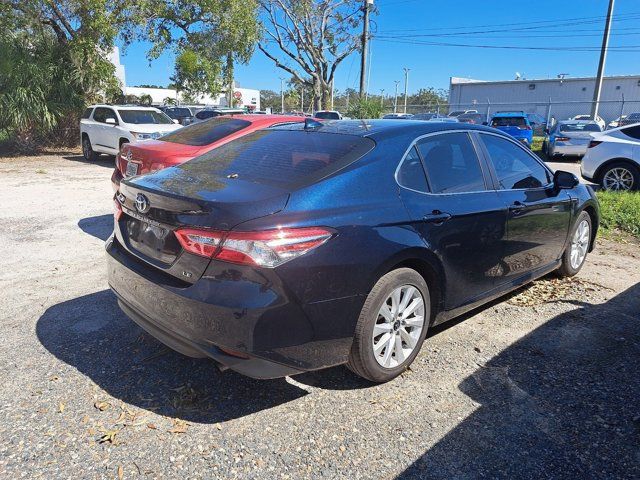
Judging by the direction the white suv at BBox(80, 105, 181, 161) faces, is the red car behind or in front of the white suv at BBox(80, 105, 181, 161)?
in front

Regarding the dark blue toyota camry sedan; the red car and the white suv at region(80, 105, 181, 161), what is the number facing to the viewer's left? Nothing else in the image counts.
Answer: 0

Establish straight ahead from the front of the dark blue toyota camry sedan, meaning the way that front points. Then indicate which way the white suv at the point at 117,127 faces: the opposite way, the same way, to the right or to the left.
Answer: to the right

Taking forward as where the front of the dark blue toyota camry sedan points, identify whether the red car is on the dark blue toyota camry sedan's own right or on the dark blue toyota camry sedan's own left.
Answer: on the dark blue toyota camry sedan's own left

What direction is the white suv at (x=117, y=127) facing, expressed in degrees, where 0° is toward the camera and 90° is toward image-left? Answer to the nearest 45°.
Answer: approximately 315°

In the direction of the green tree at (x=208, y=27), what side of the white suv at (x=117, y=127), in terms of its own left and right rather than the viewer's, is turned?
left

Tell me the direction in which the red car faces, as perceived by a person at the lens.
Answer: facing away from the viewer and to the right of the viewer

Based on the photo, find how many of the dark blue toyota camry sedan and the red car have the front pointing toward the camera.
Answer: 0

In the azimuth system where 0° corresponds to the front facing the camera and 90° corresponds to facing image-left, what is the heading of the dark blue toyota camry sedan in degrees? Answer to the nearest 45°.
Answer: approximately 225°

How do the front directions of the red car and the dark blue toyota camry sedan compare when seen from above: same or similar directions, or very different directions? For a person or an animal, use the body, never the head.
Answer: same or similar directions

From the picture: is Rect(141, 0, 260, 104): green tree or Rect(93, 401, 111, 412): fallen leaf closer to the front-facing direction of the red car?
the green tree

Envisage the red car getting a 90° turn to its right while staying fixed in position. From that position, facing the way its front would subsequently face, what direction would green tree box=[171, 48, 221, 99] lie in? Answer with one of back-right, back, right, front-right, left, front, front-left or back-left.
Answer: back-left

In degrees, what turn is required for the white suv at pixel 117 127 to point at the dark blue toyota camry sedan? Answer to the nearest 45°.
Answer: approximately 45° to its right

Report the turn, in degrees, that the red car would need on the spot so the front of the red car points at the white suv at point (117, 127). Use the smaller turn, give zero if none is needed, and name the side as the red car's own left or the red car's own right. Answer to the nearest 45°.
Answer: approximately 45° to the red car's own left

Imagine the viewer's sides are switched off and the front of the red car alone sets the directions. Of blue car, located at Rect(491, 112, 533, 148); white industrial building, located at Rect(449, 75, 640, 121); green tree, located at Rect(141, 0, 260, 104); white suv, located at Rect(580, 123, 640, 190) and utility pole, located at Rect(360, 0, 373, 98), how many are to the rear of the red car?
0

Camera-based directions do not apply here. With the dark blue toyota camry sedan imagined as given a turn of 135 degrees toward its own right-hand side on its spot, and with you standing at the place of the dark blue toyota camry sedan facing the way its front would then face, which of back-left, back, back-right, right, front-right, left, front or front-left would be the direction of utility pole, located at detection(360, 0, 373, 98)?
back

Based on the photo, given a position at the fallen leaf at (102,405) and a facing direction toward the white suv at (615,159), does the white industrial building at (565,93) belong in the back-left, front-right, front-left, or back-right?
front-left

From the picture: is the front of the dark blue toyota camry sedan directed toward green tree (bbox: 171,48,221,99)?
no

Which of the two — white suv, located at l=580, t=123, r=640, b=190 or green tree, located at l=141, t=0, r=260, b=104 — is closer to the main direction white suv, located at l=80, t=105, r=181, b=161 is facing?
the white suv

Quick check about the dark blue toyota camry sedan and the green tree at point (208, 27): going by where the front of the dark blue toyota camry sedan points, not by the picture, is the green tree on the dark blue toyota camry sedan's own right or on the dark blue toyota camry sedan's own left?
on the dark blue toyota camry sedan's own left
